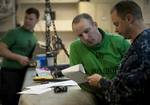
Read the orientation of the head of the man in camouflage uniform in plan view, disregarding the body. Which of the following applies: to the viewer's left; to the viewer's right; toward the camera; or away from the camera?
to the viewer's left

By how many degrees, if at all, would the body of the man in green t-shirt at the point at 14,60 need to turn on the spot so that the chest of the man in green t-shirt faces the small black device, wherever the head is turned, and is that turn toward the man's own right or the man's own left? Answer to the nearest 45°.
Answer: approximately 45° to the man's own right

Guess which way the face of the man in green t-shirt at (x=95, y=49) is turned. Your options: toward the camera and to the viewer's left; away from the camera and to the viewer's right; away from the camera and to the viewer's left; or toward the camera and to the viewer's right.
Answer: toward the camera and to the viewer's left

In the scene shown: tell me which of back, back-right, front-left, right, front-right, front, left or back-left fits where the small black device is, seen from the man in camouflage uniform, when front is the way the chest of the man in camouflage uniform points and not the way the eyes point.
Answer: front-right

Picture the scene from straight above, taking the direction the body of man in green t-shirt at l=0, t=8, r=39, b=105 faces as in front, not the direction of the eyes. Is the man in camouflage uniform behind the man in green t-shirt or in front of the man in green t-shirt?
in front

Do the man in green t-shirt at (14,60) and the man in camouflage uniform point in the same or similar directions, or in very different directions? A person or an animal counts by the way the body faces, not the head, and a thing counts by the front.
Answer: very different directions

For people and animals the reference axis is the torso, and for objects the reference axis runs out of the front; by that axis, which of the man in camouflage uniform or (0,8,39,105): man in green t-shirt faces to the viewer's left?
the man in camouflage uniform

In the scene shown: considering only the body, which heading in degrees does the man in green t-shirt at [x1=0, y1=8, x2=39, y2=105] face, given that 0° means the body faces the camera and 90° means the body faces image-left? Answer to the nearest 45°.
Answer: approximately 315°

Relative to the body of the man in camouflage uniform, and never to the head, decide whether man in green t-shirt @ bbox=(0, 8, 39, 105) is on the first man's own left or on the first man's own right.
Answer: on the first man's own right

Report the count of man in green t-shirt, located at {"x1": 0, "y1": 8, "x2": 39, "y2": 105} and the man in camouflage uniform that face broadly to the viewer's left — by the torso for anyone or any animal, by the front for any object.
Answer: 1

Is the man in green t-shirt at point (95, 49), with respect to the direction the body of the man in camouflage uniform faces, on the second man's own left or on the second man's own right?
on the second man's own right

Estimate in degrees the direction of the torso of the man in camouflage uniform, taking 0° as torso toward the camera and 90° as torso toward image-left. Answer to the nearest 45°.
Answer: approximately 90°

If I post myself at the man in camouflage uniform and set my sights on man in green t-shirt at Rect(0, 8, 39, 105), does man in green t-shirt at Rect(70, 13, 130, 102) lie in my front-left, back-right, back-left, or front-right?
front-right

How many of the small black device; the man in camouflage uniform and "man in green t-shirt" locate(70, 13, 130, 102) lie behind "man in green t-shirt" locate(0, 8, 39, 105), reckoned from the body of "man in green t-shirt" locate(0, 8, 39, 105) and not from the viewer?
0

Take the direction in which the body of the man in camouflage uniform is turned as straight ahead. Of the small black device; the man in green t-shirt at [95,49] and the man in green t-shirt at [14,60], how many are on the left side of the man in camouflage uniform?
0
